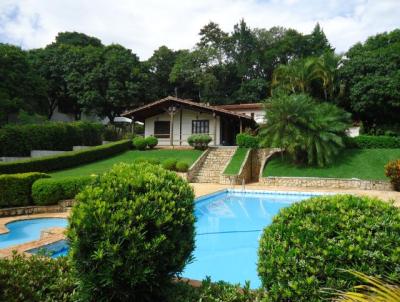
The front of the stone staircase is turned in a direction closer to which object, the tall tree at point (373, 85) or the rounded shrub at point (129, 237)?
the rounded shrub

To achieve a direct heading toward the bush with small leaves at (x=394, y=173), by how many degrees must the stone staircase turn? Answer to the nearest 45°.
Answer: approximately 45° to its left

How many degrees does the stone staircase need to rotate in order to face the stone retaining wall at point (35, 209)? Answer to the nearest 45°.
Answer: approximately 45° to its right

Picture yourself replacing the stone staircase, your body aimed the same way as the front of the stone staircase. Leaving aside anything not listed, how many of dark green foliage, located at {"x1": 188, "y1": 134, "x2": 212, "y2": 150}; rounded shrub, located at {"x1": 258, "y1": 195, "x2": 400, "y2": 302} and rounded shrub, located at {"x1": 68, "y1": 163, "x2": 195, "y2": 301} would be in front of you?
2

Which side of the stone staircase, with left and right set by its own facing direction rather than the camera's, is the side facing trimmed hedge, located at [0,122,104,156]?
right

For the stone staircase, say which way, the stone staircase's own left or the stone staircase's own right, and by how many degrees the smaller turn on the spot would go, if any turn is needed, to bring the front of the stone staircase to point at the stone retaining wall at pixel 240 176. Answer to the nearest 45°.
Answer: approximately 45° to the stone staircase's own left

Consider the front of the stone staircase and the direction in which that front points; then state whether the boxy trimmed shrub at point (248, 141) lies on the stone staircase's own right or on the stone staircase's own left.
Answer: on the stone staircase's own left

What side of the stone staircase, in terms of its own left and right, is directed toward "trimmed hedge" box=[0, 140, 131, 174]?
right

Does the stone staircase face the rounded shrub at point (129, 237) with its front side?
yes

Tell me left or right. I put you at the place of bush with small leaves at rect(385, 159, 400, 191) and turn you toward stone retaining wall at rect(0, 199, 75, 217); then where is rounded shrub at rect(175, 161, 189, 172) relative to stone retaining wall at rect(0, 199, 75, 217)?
right

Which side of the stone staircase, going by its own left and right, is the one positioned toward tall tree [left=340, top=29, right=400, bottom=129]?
left

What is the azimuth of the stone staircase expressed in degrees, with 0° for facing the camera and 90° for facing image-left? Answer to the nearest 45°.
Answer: approximately 0°
